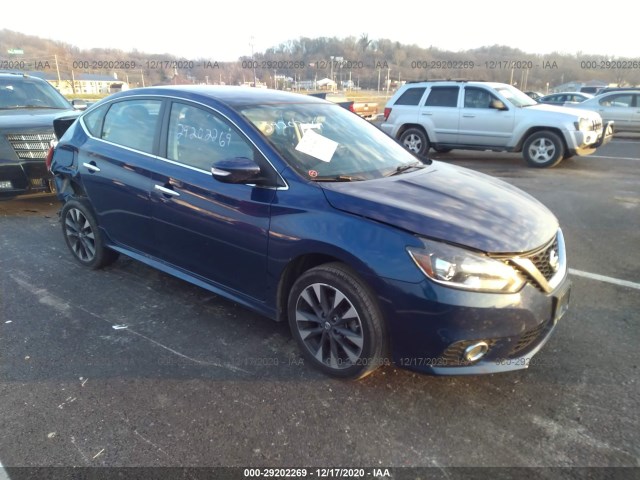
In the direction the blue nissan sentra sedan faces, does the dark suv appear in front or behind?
behind

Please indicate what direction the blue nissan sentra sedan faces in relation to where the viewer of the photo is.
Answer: facing the viewer and to the right of the viewer

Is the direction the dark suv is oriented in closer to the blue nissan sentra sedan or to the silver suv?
the blue nissan sentra sedan

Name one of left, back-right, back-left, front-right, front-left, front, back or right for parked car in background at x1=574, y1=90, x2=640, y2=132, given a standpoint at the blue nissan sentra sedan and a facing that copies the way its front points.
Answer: left

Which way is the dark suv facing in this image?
toward the camera

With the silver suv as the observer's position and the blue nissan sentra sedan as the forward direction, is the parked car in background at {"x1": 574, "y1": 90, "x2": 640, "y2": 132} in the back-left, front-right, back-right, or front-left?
back-left
